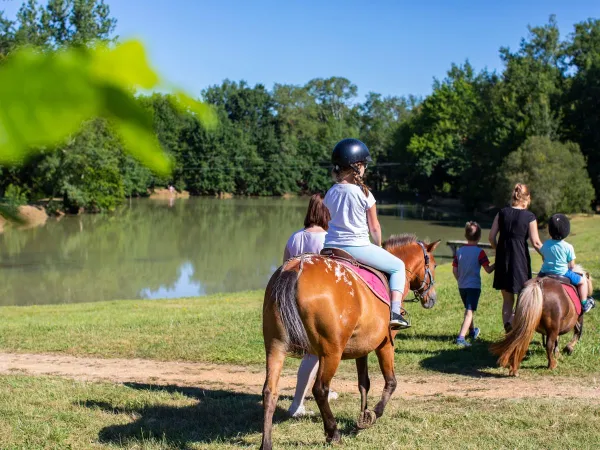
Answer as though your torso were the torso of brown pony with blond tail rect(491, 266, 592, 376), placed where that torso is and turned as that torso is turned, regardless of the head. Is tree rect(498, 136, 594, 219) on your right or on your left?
on your left

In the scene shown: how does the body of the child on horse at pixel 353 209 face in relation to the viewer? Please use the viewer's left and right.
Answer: facing away from the viewer and to the right of the viewer

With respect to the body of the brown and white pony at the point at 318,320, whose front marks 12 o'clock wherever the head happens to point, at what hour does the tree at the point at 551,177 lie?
The tree is roughly at 11 o'clock from the brown and white pony.

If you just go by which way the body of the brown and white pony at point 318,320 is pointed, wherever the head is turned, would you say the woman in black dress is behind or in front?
in front

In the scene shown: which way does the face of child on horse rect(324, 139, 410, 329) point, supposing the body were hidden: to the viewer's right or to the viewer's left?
to the viewer's right

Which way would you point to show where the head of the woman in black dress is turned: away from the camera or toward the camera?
away from the camera

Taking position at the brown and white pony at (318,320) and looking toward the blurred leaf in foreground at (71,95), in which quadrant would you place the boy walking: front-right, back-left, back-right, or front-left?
back-left

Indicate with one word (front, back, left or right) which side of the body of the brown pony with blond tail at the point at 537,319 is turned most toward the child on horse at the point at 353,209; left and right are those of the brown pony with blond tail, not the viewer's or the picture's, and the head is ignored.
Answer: back

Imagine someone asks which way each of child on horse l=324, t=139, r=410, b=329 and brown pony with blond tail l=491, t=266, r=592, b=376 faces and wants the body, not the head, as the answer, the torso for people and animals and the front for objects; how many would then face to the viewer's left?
0

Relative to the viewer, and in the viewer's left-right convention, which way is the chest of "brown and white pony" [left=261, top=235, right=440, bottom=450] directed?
facing away from the viewer and to the right of the viewer

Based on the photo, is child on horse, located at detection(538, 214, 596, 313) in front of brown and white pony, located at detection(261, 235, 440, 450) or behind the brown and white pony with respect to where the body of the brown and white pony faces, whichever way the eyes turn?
in front

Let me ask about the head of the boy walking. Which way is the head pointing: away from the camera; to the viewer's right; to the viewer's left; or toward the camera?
away from the camera

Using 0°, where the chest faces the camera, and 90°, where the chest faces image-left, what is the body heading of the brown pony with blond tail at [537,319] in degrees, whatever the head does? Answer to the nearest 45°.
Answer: approximately 225°
